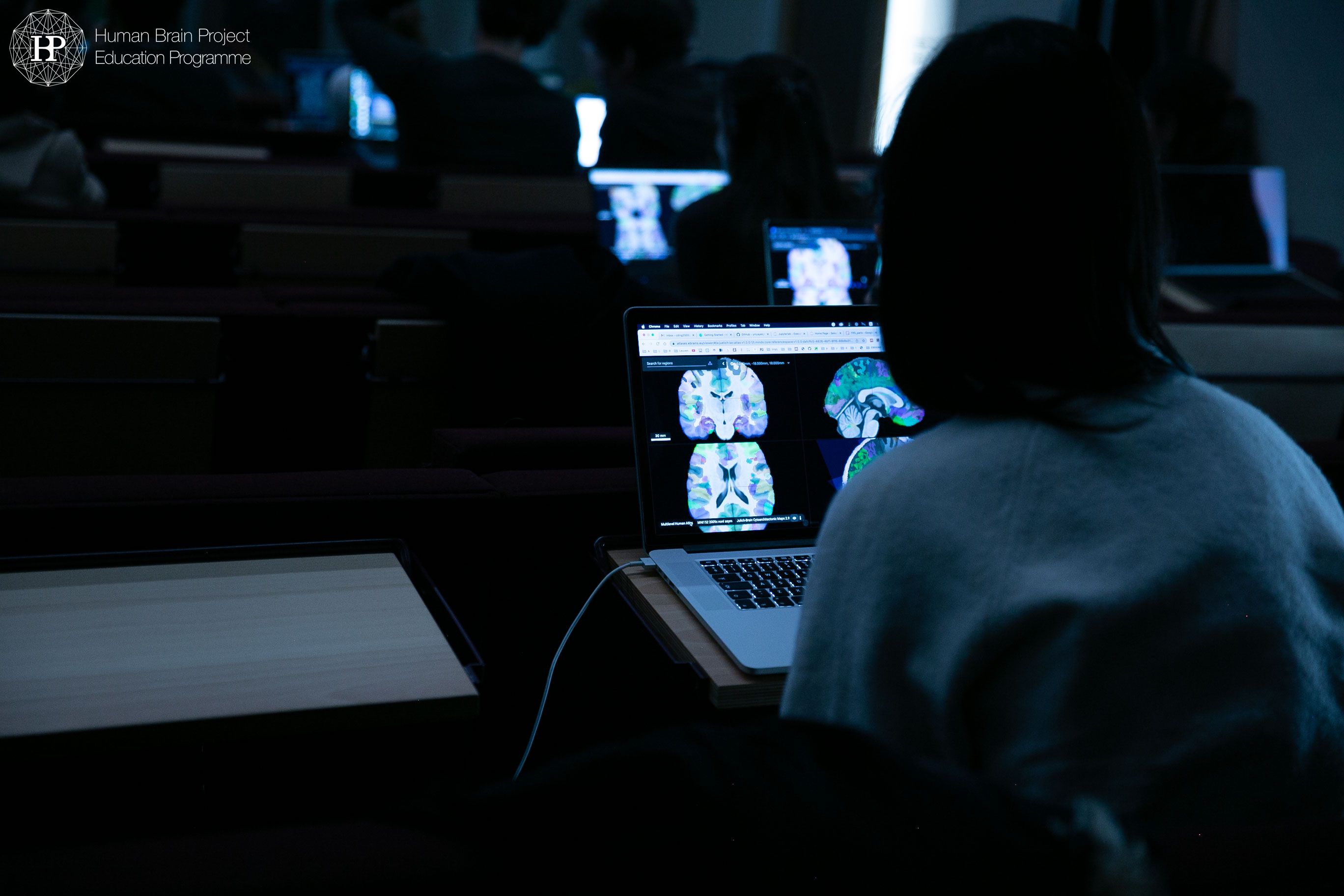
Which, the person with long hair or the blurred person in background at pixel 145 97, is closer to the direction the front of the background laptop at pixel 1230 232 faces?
the person with long hair

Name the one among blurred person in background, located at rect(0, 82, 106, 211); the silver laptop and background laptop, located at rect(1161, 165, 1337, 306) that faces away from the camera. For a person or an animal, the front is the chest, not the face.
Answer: the blurred person in background

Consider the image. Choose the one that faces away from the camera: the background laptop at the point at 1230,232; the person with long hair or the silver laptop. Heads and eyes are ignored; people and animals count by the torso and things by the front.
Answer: the person with long hair

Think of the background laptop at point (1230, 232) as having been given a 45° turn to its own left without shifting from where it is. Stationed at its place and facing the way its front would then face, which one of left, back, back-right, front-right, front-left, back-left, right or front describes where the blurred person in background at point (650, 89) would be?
back

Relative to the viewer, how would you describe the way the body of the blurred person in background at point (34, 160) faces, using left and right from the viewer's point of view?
facing away from the viewer

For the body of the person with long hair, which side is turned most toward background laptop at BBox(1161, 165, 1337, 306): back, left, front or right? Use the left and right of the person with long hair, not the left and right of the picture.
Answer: front

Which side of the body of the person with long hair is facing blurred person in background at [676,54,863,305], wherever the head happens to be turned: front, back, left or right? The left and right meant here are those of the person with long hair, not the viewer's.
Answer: front

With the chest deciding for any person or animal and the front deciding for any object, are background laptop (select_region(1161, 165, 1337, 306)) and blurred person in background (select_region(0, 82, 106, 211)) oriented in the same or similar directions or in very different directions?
very different directions

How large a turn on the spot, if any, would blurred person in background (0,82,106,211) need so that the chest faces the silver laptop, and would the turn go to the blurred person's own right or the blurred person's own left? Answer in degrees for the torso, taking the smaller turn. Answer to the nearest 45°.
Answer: approximately 180°

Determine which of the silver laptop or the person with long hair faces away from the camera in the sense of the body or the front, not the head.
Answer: the person with long hair

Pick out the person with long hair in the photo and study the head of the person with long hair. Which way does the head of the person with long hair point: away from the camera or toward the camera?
away from the camera

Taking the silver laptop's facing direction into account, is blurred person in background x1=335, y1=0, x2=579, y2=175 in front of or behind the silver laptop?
behind

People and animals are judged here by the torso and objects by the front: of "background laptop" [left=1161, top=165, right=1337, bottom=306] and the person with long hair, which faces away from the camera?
the person with long hair

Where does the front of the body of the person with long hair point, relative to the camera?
away from the camera

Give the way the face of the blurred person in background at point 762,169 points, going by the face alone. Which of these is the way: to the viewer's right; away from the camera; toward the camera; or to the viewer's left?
away from the camera

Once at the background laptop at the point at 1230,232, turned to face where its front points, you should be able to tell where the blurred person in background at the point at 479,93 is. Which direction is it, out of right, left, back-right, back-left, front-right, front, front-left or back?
back-right

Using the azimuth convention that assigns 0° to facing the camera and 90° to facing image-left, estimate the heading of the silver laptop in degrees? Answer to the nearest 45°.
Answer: approximately 315°

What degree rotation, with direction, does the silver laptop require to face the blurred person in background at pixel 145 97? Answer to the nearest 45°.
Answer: approximately 180°

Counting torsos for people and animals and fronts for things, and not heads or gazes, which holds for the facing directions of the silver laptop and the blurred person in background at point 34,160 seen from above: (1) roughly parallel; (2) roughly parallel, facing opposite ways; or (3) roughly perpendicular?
roughly parallel, facing opposite ways
